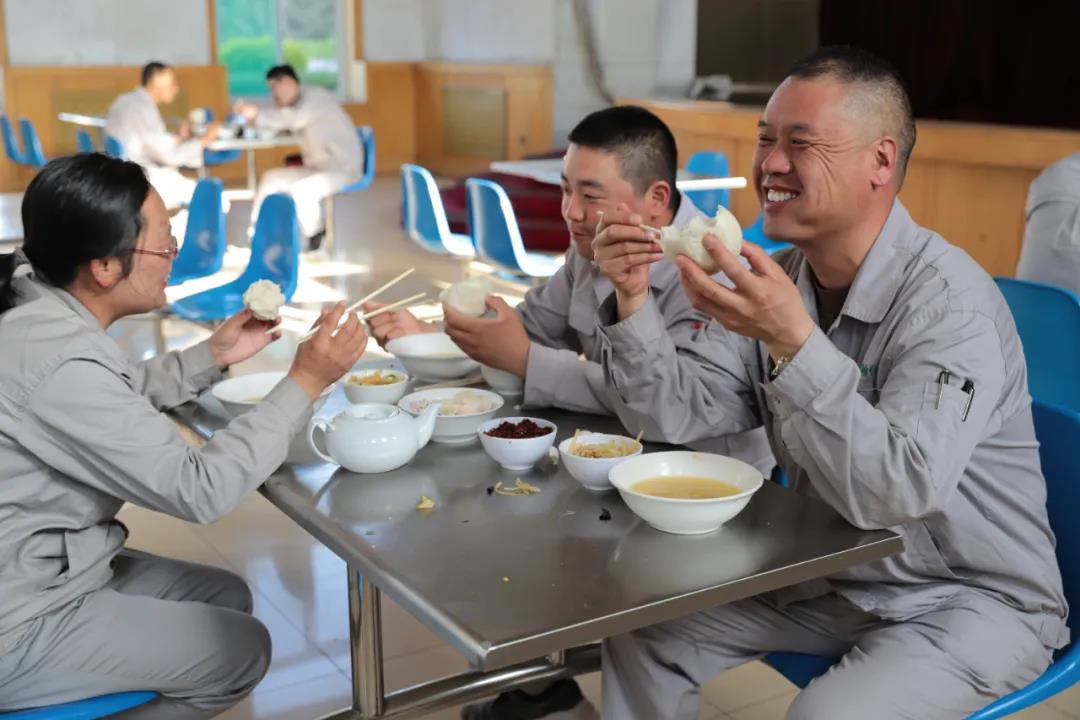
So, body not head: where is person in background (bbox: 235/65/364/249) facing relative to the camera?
to the viewer's left

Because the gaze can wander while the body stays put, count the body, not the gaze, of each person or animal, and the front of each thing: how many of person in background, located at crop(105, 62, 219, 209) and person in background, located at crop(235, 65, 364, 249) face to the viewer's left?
1

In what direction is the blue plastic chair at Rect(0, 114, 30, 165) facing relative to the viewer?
to the viewer's right

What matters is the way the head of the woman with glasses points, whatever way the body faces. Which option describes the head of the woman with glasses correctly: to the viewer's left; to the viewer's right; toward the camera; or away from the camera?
to the viewer's right

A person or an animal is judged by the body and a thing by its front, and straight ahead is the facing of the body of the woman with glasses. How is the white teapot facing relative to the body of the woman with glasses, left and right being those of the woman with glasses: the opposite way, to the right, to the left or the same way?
the same way

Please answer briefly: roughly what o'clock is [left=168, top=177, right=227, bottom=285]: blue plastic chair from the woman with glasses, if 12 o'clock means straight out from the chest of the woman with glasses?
The blue plastic chair is roughly at 9 o'clock from the woman with glasses.

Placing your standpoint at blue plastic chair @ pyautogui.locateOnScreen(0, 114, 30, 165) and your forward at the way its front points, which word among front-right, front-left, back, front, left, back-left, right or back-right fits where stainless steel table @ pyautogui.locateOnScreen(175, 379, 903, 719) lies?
right

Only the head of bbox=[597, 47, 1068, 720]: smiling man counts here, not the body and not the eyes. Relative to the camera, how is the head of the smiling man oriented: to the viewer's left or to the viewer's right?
to the viewer's left

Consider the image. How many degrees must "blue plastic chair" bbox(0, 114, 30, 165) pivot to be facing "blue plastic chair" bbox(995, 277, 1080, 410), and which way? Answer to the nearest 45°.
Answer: approximately 90° to its right

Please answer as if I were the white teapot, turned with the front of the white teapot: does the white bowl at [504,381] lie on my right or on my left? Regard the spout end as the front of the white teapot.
on my left

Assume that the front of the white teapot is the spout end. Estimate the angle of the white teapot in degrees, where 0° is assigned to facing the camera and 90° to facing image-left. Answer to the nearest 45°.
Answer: approximately 270°

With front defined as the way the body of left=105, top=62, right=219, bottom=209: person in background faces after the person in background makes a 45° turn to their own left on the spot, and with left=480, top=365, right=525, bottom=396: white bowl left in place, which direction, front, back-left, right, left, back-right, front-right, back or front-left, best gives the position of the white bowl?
back-right

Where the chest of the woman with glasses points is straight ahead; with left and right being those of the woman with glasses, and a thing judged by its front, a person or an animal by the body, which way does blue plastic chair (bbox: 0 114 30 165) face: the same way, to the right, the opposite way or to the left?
the same way

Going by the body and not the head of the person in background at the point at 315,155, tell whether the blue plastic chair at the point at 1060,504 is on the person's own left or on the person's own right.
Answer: on the person's own left

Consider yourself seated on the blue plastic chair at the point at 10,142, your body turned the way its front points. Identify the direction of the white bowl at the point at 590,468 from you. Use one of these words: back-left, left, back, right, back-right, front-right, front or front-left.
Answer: right

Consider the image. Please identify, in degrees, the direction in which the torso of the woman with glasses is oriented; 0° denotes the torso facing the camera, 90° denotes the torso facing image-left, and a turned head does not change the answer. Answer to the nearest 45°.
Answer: approximately 270°

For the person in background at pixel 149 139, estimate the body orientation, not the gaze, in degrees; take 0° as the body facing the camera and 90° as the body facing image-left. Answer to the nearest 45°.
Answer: approximately 270°

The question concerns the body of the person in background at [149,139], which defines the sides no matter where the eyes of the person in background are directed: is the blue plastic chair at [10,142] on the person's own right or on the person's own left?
on the person's own left

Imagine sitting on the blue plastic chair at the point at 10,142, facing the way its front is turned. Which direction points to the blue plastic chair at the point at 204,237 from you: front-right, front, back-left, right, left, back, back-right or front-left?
right

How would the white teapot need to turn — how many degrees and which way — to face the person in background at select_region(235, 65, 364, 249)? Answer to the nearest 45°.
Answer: approximately 90° to its left

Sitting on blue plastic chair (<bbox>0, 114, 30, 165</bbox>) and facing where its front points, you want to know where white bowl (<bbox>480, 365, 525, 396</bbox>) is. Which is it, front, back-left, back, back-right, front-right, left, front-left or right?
right
